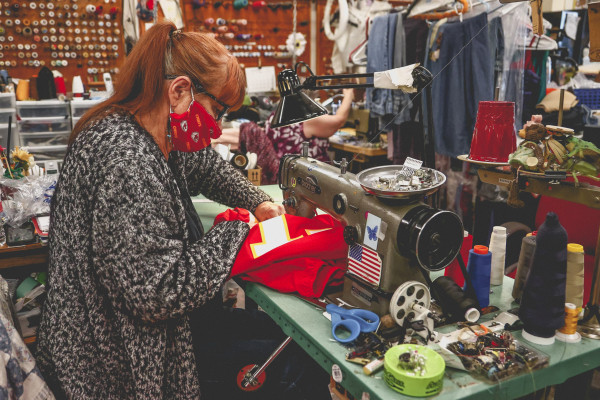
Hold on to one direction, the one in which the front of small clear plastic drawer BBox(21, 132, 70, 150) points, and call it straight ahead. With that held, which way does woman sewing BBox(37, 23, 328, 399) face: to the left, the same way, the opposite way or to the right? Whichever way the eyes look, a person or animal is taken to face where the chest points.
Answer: to the left

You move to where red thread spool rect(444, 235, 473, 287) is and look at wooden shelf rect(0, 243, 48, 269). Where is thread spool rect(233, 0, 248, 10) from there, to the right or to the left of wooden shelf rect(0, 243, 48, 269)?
right

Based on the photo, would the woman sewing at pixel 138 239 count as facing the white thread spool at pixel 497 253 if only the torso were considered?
yes

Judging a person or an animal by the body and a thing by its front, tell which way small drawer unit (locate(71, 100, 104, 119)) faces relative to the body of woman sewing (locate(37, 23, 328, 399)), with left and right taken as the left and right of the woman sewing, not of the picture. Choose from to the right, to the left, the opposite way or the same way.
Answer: to the right

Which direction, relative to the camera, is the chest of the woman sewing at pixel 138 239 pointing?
to the viewer's right

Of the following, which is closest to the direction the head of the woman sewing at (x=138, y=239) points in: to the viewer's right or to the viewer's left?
to the viewer's right

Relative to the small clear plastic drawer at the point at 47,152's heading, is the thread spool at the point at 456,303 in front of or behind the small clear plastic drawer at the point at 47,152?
in front
